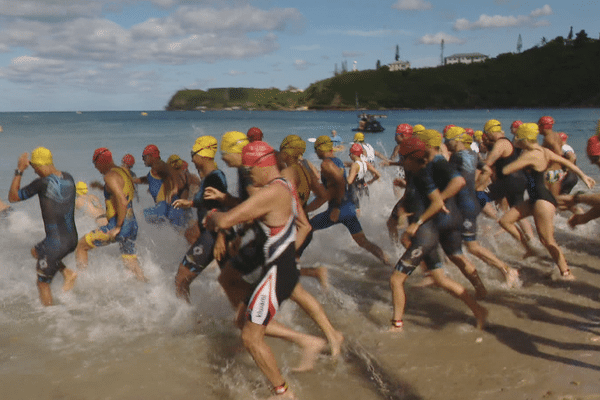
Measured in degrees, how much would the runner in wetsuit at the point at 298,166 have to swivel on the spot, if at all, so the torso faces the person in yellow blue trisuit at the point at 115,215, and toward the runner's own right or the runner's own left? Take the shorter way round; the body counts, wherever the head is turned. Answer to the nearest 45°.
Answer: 0° — they already face them

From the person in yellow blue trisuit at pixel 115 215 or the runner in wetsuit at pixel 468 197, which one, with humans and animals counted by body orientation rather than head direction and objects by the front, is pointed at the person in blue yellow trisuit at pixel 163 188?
the runner in wetsuit at pixel 468 197

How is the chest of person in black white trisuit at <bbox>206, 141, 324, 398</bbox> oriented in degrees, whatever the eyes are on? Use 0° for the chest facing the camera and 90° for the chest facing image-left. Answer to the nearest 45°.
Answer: approximately 90°

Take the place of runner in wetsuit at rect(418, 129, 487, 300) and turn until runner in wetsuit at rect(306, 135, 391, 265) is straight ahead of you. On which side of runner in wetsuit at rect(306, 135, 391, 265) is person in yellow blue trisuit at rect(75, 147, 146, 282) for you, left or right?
left

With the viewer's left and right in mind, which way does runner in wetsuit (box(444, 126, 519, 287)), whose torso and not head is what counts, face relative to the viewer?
facing to the left of the viewer

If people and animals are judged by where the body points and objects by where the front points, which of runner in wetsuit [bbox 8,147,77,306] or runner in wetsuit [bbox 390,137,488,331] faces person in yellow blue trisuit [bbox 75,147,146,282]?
runner in wetsuit [bbox 390,137,488,331]

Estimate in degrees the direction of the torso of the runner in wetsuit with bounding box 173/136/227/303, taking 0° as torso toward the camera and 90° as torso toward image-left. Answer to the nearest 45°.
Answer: approximately 90°

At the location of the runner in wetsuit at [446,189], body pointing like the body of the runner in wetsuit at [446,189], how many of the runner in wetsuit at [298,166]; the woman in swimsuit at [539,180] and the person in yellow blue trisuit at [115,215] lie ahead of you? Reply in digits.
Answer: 2
